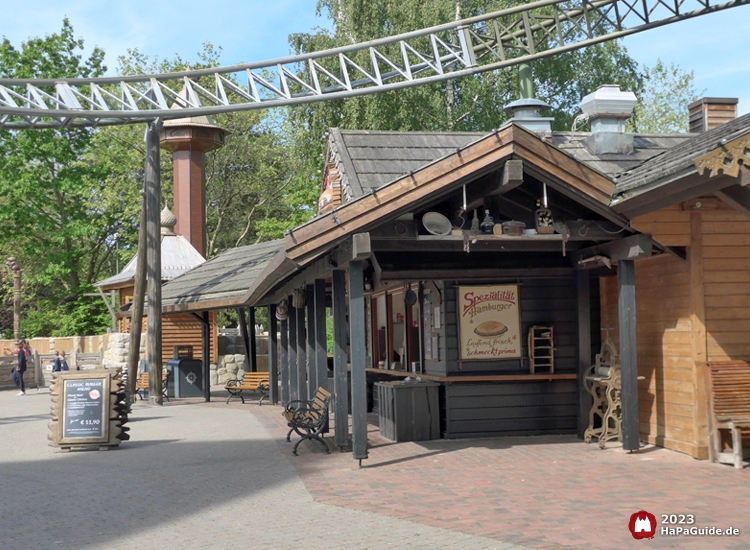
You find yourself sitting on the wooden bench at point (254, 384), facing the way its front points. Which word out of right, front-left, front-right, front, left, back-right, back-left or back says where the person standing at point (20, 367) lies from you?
right

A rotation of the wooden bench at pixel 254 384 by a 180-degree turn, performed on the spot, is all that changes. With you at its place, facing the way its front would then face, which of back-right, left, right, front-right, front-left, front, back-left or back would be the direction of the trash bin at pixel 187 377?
left

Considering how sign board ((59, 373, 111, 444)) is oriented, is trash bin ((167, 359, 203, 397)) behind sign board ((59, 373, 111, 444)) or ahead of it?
behind

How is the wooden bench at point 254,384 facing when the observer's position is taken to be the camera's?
facing the viewer and to the left of the viewer

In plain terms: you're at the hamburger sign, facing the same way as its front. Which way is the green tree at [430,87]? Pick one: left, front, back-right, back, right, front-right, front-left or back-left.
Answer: back

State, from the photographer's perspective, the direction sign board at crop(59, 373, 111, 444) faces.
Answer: facing the viewer

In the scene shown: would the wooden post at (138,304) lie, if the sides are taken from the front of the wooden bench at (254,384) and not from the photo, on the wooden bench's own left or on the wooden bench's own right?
on the wooden bench's own right

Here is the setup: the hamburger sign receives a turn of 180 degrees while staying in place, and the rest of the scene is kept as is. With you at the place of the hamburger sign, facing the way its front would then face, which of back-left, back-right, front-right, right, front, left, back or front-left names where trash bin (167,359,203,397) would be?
front-left

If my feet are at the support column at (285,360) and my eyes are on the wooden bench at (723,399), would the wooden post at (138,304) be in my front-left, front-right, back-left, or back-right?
back-right

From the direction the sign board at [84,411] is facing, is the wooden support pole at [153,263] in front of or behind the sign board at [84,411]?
behind

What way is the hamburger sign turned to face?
toward the camera

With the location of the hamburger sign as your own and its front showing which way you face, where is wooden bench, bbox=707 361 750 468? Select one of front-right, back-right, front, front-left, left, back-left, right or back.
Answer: front-left

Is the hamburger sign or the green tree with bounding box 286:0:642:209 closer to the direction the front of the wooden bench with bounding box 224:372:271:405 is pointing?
the hamburger sign

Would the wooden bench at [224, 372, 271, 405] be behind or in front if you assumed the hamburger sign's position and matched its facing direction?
behind

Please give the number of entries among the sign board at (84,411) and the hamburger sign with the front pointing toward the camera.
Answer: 2

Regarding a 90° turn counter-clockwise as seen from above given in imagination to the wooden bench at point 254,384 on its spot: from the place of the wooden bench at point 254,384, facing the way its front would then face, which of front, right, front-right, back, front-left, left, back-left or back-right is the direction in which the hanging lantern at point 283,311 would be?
front-right
